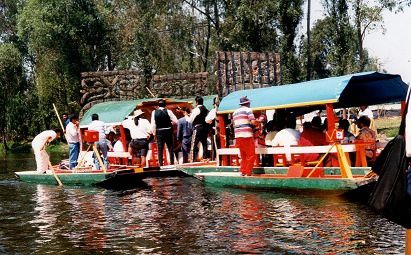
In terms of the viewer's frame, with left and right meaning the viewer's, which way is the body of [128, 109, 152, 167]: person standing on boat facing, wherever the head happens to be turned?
facing away from the viewer

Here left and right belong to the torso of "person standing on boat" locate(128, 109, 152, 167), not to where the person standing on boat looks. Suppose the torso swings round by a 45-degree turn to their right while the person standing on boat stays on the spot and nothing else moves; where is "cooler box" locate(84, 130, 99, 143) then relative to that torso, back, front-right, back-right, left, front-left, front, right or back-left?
back

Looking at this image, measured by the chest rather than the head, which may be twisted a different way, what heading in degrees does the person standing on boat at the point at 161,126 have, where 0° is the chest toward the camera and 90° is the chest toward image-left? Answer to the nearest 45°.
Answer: approximately 180°

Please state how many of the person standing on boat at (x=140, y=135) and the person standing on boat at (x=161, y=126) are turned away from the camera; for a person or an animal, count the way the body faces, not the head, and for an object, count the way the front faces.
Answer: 2

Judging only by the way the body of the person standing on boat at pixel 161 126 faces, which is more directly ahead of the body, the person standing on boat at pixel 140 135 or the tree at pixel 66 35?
the tree
